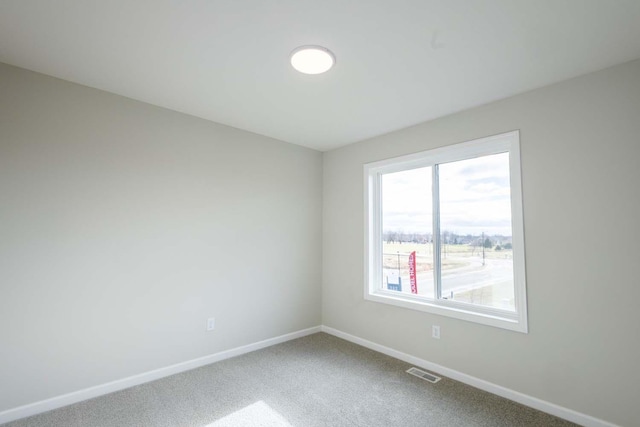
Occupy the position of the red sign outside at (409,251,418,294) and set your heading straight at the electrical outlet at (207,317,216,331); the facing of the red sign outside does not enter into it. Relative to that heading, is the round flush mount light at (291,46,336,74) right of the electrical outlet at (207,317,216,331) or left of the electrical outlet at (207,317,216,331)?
left

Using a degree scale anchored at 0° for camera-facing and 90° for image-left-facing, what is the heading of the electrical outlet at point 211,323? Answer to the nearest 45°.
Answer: approximately 315°
